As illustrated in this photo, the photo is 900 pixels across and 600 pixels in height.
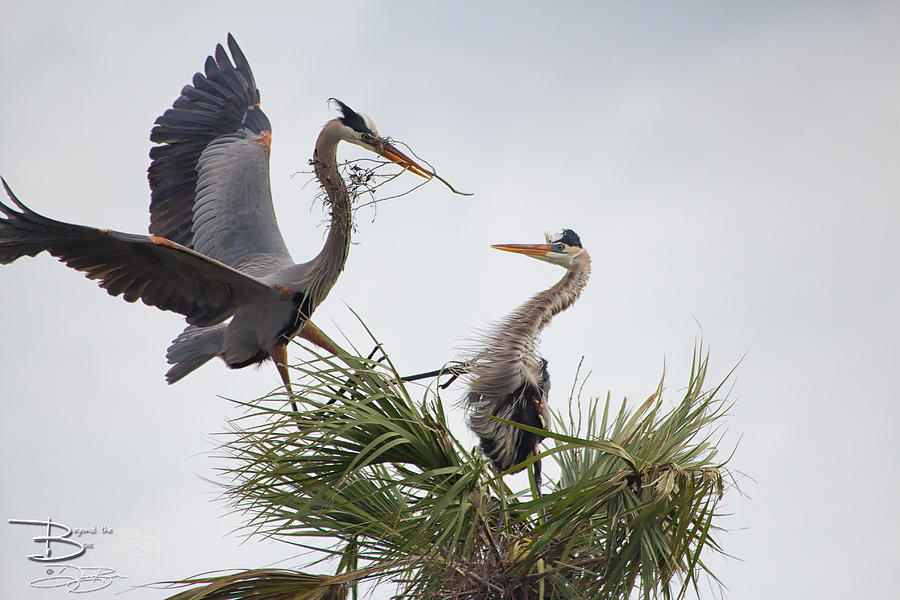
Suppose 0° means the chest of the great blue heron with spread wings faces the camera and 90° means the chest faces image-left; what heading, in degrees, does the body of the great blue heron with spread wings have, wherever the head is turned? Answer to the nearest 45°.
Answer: approximately 270°

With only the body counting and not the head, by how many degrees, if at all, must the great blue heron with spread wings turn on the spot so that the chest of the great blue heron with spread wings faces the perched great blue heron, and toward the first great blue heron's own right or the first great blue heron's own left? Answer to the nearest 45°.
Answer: approximately 45° to the first great blue heron's own right
